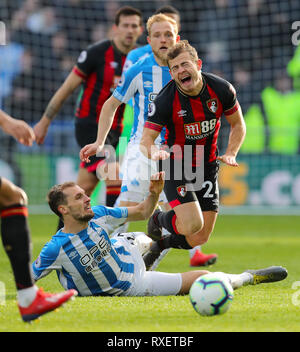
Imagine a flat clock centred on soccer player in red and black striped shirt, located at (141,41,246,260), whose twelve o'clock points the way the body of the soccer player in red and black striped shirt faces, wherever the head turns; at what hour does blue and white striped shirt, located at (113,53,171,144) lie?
The blue and white striped shirt is roughly at 5 o'clock from the soccer player in red and black striped shirt.

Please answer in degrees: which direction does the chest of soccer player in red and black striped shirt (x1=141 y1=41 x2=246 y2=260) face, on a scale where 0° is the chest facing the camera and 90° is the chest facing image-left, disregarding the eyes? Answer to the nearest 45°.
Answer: approximately 0°

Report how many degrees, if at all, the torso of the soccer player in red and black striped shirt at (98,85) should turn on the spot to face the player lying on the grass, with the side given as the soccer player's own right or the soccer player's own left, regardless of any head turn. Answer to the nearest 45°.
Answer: approximately 45° to the soccer player's own right

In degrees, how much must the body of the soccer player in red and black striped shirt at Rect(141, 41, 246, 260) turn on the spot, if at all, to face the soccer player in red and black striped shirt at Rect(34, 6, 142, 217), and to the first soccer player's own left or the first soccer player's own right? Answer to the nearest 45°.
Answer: approximately 135° to the first soccer player's own right

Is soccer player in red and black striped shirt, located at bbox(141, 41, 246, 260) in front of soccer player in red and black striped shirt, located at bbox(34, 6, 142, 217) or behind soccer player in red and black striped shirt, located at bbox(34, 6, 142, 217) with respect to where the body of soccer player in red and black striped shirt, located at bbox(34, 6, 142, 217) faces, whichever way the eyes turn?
in front

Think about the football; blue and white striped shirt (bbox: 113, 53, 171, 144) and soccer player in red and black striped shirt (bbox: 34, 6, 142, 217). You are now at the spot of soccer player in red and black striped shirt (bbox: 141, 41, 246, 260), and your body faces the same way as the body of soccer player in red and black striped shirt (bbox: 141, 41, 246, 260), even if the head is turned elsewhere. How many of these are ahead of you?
1

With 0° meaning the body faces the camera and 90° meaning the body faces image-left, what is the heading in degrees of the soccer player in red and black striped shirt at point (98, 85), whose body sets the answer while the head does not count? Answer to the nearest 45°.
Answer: approximately 315°

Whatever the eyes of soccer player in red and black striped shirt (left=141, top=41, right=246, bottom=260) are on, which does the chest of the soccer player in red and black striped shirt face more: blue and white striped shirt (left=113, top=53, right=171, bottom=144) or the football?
the football
